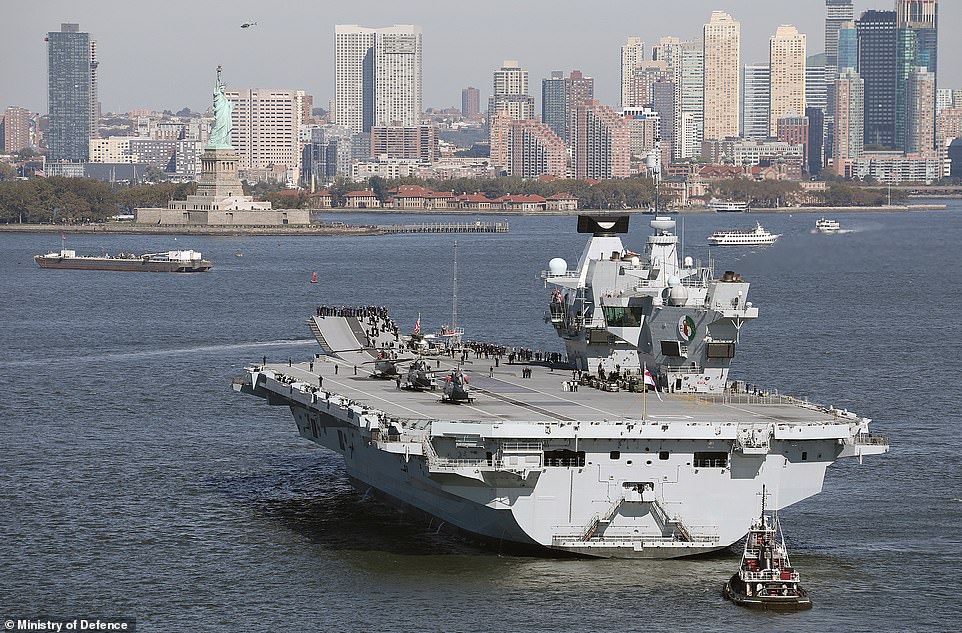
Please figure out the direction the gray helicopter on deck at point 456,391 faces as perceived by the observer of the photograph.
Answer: facing the viewer

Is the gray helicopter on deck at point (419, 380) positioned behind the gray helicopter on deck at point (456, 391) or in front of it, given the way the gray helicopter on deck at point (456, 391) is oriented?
behind

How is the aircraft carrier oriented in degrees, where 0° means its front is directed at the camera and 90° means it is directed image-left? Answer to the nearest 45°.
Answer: approximately 135°

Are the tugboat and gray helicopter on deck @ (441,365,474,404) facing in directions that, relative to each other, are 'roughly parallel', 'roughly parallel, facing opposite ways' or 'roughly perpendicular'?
roughly parallel, facing opposite ways

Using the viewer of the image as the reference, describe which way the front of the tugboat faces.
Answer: facing away from the viewer

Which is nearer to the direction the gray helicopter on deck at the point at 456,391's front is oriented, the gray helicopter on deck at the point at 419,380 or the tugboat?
the tugboat

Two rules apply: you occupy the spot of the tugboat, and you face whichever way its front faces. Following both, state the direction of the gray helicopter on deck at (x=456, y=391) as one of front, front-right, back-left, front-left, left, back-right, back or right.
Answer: front-left

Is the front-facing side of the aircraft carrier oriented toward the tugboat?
no
